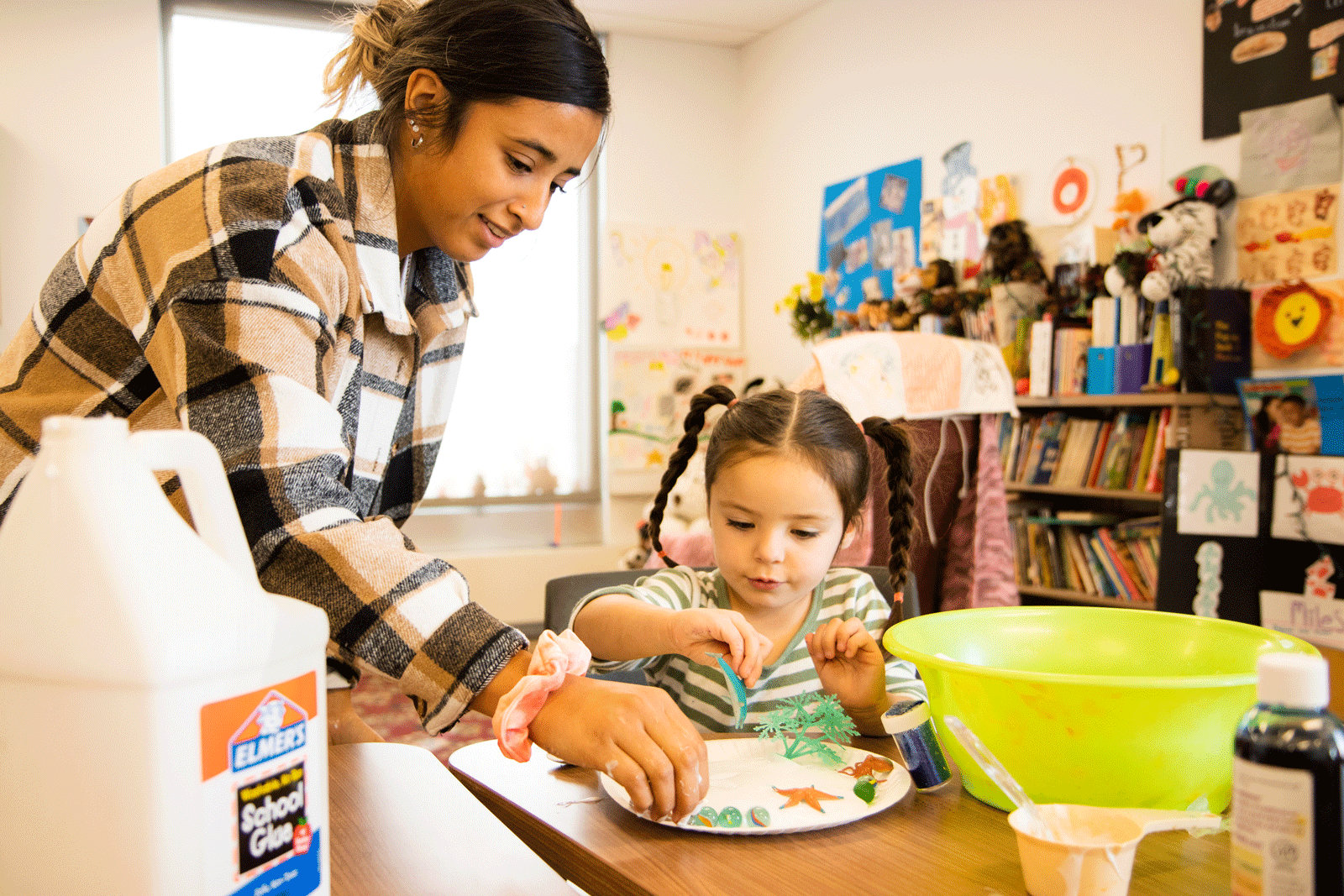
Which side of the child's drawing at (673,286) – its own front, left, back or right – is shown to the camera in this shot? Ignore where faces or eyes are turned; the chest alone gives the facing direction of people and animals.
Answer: front

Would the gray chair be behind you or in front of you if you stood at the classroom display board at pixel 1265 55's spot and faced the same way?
in front

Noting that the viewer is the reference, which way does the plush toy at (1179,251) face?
facing to the left of the viewer

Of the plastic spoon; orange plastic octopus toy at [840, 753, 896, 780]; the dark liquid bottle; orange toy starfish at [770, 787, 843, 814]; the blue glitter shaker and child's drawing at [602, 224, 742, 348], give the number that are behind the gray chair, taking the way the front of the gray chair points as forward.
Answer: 1

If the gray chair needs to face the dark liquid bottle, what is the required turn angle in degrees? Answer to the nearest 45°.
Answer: approximately 45° to its left

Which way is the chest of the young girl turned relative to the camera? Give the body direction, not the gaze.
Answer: toward the camera

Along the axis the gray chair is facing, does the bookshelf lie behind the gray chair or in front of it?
behind

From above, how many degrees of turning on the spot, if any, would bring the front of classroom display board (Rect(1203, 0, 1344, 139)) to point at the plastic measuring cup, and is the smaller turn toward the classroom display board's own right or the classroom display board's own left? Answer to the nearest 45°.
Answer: approximately 45° to the classroom display board's own left

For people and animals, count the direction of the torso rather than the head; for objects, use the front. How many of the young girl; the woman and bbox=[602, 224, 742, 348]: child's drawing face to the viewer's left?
0
